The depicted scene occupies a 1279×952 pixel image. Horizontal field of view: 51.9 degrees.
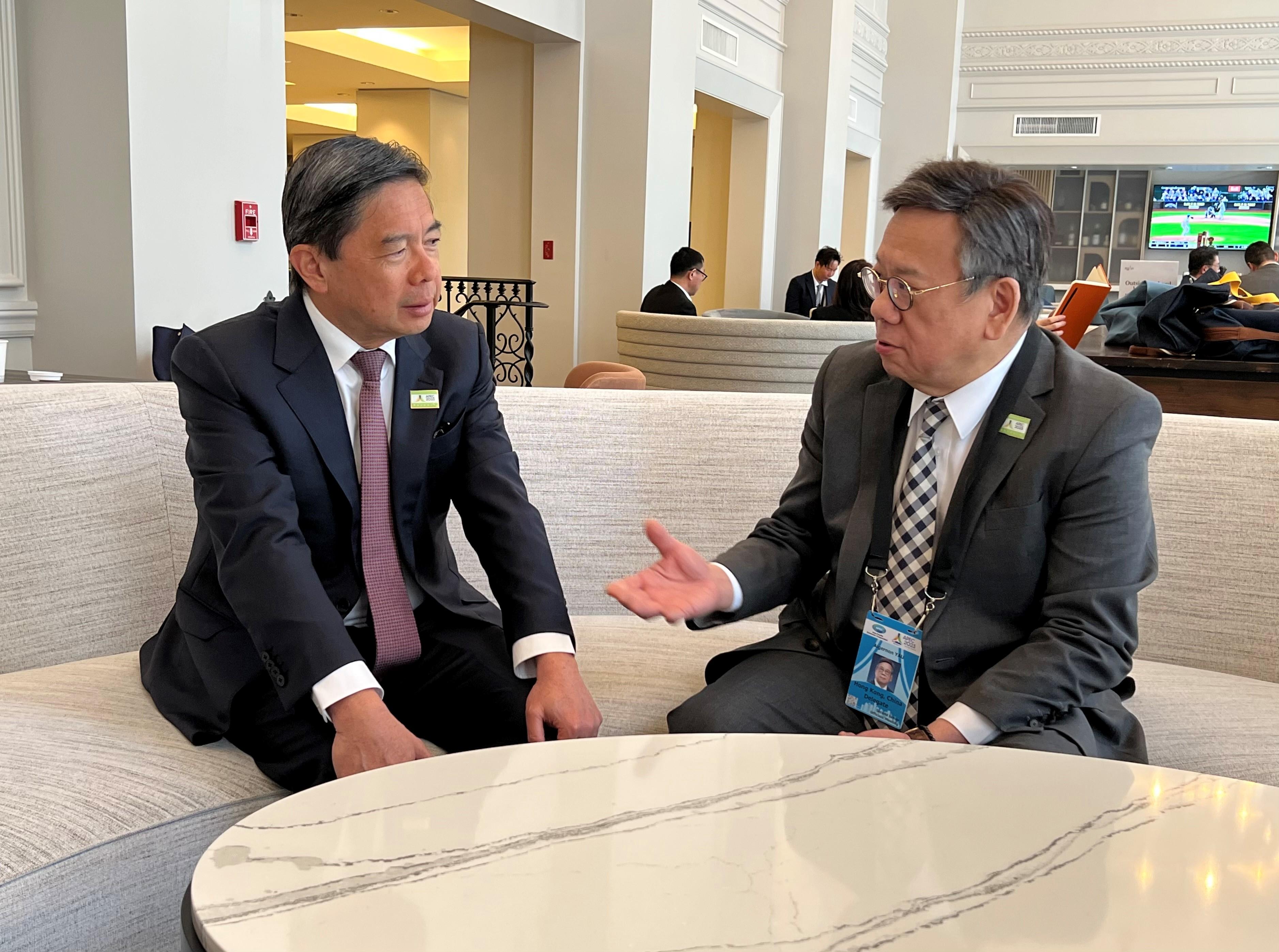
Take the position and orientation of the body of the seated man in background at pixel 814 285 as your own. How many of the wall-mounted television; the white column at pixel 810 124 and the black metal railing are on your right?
1

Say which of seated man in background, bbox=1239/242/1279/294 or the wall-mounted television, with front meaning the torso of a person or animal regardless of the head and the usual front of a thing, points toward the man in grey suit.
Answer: the wall-mounted television

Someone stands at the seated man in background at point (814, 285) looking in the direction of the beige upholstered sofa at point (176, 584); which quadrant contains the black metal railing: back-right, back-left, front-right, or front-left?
front-right

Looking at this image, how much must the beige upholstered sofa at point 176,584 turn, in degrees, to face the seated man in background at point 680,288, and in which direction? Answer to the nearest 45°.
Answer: approximately 180°

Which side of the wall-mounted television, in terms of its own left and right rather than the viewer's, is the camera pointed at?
front

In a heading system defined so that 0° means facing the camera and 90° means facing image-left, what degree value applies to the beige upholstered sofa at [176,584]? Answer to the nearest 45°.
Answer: approximately 0°

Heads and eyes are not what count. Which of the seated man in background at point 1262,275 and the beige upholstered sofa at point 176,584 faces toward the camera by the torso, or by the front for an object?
the beige upholstered sofa

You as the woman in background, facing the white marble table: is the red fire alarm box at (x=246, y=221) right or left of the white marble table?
right

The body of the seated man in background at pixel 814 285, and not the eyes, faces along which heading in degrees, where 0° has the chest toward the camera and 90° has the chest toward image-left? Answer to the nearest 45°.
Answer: approximately 315°

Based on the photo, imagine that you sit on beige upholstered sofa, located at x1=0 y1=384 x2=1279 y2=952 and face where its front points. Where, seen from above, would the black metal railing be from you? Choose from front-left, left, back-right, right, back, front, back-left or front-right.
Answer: back

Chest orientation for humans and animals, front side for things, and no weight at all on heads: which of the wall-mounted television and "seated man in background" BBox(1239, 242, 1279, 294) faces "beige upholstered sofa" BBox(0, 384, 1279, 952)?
the wall-mounted television

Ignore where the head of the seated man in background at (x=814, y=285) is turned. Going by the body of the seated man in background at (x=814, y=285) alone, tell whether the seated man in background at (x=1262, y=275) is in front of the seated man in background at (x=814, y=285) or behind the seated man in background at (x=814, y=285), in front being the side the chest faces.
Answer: in front

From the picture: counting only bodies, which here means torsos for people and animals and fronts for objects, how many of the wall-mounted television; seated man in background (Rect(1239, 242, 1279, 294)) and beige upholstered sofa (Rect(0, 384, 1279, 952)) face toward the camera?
2

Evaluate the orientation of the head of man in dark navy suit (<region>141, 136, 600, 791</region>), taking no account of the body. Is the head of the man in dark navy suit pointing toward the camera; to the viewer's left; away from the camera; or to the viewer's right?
to the viewer's right
